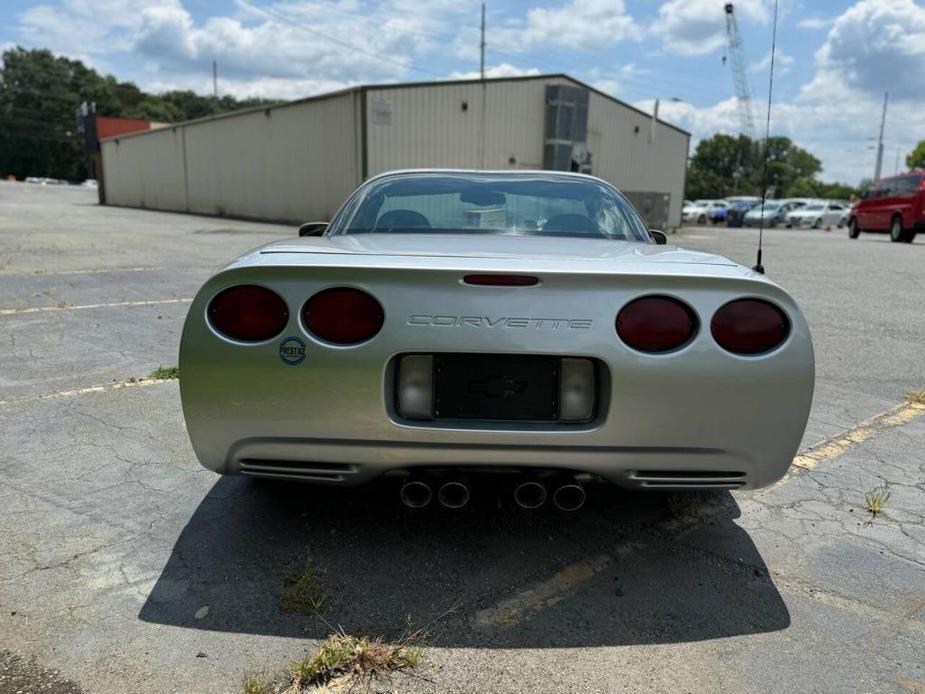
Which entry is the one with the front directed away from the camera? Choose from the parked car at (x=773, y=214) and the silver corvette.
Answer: the silver corvette

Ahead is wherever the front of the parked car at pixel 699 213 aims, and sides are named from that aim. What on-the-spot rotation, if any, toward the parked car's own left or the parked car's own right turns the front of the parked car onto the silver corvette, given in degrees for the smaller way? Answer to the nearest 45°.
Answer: approximately 45° to the parked car's own left

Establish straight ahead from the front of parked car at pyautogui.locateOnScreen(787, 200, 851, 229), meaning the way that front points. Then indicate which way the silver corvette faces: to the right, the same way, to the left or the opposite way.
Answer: to the right

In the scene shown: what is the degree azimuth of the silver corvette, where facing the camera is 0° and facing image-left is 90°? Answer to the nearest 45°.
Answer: approximately 180°
